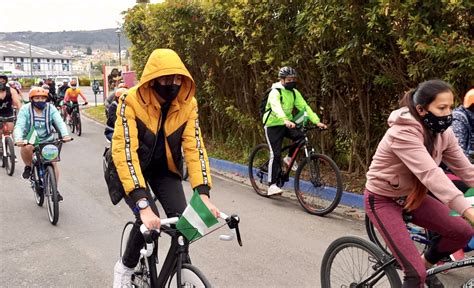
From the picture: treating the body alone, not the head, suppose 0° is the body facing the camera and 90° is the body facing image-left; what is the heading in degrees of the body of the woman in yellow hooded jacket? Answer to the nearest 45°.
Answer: approximately 0°

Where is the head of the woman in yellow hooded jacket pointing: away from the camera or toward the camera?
toward the camera

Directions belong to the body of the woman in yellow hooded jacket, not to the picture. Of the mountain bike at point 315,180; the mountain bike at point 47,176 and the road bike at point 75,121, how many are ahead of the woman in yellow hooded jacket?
0

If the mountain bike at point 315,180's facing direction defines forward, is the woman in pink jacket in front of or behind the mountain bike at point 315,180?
in front

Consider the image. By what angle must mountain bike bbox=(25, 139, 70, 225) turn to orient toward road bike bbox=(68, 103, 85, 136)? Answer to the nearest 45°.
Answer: approximately 180°

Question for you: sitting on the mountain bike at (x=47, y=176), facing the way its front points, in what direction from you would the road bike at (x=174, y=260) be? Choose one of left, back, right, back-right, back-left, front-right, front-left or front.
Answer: front

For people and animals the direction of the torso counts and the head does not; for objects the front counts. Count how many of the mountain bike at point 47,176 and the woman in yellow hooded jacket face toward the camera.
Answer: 2

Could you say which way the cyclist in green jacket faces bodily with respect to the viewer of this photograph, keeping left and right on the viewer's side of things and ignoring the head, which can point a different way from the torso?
facing the viewer and to the right of the viewer

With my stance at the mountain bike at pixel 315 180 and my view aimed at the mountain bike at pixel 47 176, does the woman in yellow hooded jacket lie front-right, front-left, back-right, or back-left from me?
front-left

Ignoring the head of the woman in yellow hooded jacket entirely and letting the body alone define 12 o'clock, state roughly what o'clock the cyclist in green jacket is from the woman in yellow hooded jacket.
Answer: The cyclist in green jacket is roughly at 7 o'clock from the woman in yellow hooded jacket.

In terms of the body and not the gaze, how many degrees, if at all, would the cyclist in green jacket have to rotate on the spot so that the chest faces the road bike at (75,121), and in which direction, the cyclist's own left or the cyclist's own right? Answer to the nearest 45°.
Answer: approximately 180°

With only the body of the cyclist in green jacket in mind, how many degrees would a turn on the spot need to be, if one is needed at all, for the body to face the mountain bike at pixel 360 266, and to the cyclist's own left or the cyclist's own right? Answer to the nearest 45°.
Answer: approximately 45° to the cyclist's own right

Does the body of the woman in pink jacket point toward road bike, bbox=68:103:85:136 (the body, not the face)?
no
